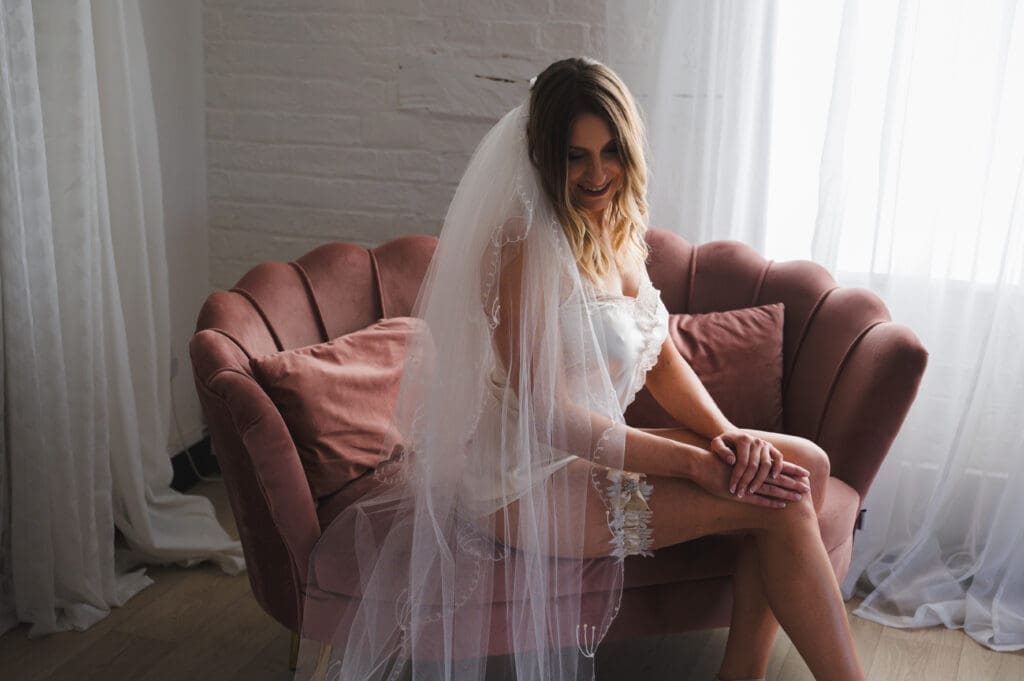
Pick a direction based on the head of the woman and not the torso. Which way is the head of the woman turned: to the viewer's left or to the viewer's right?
to the viewer's right

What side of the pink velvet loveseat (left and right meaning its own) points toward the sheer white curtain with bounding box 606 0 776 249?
back

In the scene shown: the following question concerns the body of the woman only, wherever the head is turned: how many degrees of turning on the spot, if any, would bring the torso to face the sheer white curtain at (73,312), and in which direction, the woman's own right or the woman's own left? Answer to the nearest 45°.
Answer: approximately 135° to the woman's own right

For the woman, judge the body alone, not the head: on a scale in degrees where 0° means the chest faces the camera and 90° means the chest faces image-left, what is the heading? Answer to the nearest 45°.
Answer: approximately 315°

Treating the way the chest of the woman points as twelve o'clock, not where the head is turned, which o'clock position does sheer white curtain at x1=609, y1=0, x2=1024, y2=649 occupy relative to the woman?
The sheer white curtain is roughly at 9 o'clock from the woman.

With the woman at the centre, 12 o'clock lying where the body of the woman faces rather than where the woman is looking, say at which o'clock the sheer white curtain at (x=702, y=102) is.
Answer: The sheer white curtain is roughly at 8 o'clock from the woman.

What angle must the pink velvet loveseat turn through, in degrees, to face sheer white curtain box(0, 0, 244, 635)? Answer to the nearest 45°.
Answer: approximately 90° to its right
